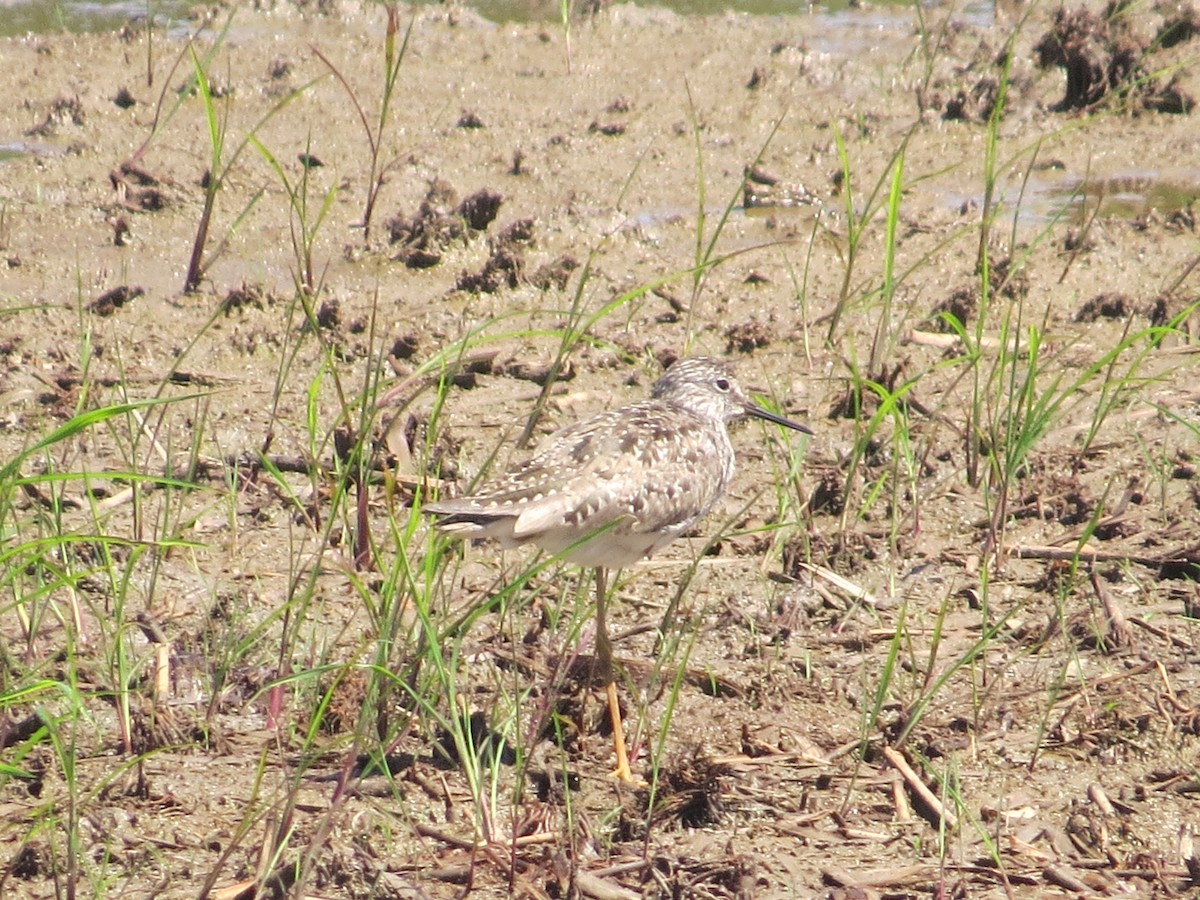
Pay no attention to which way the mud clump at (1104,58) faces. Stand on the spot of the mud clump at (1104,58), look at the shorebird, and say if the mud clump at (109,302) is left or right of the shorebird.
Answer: right

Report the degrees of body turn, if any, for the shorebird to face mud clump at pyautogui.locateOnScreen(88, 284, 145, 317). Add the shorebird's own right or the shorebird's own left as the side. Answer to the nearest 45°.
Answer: approximately 135° to the shorebird's own left

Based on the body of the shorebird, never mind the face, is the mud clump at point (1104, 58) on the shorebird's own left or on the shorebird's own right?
on the shorebird's own left

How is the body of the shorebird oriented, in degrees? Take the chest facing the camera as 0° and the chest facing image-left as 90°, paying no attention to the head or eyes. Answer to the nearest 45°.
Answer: approximately 270°

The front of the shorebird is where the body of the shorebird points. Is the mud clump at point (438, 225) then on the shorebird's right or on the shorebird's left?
on the shorebird's left

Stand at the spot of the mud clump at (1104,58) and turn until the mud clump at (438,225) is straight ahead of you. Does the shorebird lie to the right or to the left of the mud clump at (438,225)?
left
